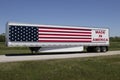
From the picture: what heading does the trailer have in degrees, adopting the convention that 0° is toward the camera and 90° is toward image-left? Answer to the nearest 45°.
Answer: approximately 45°
